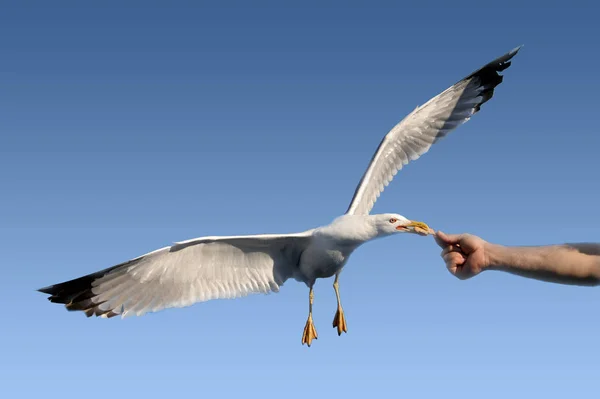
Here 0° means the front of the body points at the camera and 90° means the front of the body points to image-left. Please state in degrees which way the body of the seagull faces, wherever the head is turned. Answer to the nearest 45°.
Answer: approximately 315°
